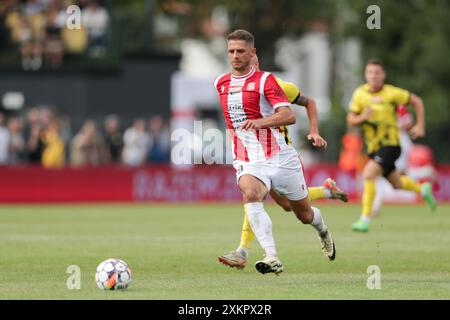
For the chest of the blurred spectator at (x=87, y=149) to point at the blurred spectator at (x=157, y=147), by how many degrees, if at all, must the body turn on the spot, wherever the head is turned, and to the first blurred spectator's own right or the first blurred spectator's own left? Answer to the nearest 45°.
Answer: approximately 90° to the first blurred spectator's own left

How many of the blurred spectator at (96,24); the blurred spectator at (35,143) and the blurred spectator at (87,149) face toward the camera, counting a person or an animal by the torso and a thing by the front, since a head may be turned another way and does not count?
3

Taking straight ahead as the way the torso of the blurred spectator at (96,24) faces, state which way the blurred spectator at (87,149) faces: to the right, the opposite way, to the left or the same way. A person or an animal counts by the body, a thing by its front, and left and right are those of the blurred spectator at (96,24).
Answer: the same way

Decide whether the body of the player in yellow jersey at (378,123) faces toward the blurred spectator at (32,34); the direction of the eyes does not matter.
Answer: no

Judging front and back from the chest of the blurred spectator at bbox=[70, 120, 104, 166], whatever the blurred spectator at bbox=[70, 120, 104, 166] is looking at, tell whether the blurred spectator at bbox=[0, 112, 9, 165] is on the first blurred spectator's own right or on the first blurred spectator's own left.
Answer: on the first blurred spectator's own right

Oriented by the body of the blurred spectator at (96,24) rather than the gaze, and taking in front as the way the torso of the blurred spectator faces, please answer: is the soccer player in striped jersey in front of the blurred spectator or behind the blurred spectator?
in front

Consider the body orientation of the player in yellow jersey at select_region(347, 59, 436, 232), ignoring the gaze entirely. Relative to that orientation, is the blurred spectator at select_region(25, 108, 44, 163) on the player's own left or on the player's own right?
on the player's own right

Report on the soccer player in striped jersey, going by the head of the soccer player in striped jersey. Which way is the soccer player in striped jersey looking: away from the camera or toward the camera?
toward the camera

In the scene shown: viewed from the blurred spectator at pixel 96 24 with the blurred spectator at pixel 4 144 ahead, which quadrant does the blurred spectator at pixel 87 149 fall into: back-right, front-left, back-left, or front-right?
front-left

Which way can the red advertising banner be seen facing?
toward the camera

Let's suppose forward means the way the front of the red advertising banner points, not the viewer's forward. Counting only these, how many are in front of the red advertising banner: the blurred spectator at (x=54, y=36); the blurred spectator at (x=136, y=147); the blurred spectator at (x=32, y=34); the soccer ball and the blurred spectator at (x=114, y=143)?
1

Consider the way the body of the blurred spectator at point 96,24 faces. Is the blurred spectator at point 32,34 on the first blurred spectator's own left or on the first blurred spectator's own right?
on the first blurred spectator's own right

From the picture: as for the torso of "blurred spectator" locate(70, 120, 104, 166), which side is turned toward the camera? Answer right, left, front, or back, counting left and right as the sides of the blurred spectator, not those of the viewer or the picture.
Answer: front

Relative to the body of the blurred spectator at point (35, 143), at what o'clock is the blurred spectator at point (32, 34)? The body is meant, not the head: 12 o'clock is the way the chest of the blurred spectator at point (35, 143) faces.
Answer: the blurred spectator at point (32, 34) is roughly at 6 o'clock from the blurred spectator at point (35, 143).
